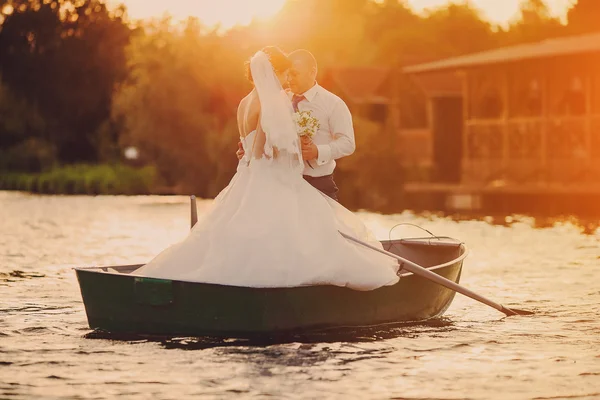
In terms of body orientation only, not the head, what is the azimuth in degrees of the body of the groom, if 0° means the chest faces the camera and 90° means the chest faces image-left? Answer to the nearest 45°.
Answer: approximately 45°

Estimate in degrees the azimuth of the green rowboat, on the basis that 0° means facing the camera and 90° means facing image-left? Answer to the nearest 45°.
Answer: approximately 270°

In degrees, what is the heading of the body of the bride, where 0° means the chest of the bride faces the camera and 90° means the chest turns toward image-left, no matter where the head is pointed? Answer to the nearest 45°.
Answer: approximately 225°

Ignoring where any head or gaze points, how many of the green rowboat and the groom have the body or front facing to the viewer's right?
1
